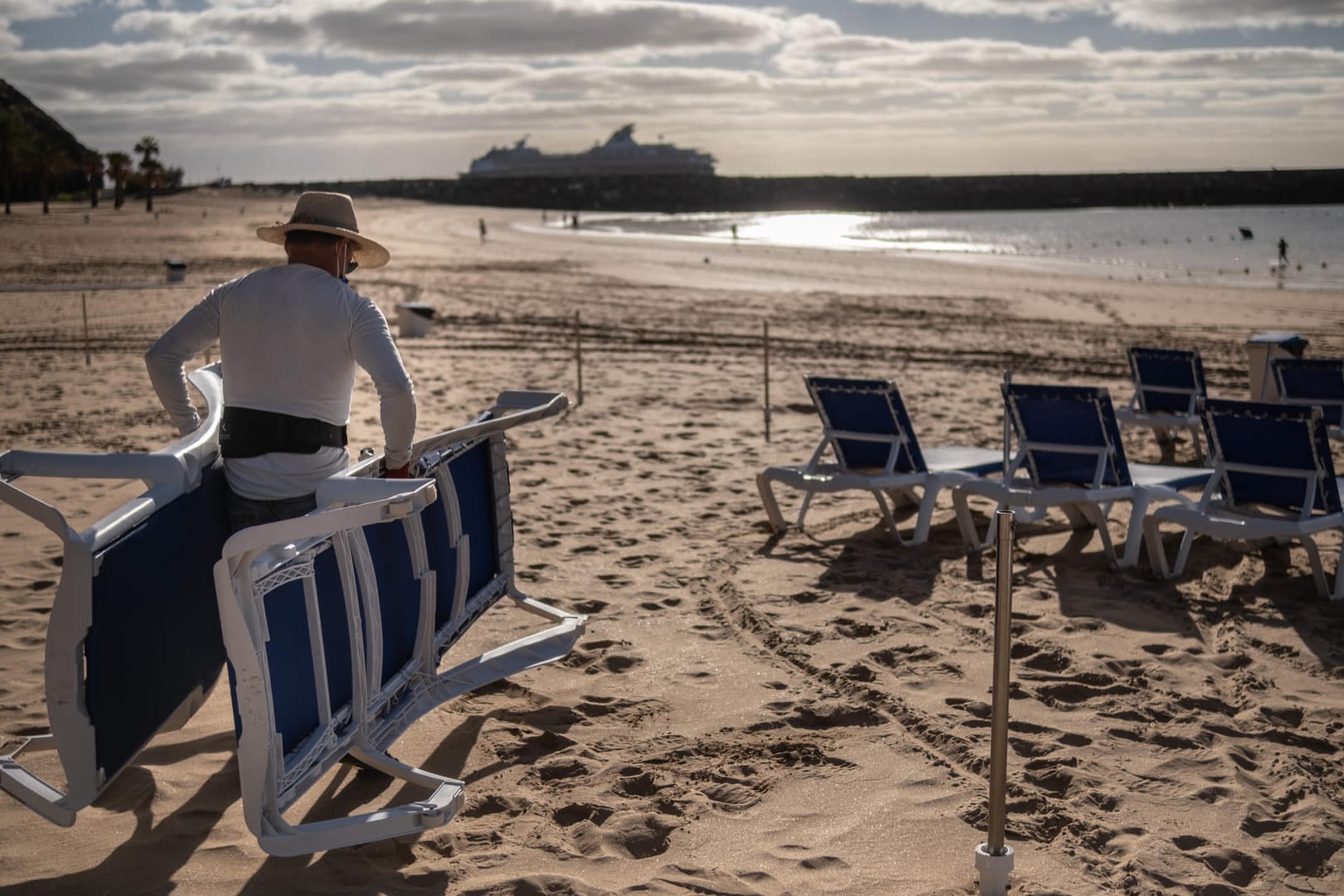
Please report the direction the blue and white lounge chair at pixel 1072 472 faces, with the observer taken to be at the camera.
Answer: facing away from the viewer and to the right of the viewer

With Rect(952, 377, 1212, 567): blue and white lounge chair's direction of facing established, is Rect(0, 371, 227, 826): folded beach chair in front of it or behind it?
behind

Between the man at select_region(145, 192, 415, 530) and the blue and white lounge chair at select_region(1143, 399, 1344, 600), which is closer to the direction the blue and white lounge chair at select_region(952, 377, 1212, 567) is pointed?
the blue and white lounge chair

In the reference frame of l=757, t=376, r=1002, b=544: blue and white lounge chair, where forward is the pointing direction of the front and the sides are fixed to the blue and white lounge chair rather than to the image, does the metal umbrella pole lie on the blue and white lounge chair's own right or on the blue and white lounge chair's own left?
on the blue and white lounge chair's own right

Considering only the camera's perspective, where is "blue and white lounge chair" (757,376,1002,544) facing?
facing away from the viewer and to the right of the viewer

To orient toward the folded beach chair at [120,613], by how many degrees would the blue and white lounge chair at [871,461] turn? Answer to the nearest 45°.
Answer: approximately 135° to its right

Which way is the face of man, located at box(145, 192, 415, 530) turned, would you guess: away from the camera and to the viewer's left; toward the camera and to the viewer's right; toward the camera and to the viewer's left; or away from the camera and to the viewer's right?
away from the camera and to the viewer's right

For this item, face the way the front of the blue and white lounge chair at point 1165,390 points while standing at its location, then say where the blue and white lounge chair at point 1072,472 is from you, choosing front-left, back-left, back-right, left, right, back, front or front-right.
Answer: back
